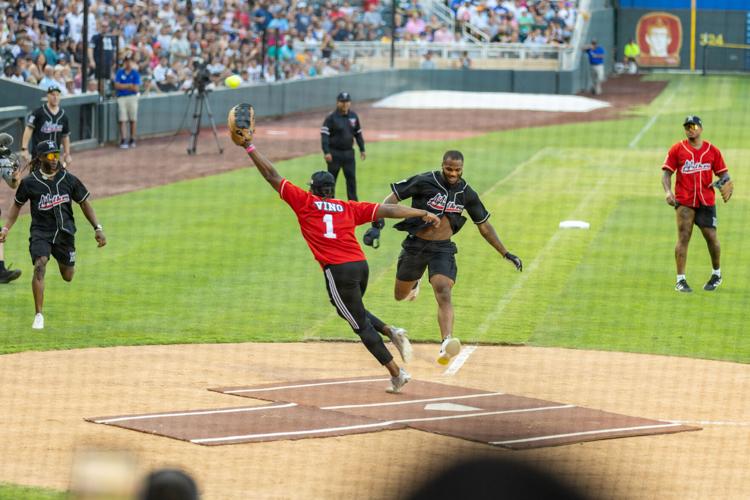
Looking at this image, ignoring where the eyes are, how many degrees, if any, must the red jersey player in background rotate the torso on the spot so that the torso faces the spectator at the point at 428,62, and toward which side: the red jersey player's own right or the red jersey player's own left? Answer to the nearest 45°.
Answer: approximately 180°

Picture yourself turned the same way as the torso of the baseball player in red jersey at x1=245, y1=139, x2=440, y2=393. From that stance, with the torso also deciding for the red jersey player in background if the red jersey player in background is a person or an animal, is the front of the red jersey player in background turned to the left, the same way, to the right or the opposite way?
the opposite way

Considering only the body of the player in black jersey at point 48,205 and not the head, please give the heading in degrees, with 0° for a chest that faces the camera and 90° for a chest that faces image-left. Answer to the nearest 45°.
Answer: approximately 0°

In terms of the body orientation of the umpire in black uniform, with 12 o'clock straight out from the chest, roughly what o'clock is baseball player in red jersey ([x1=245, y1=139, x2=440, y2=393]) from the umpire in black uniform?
The baseball player in red jersey is roughly at 12 o'clock from the umpire in black uniform.

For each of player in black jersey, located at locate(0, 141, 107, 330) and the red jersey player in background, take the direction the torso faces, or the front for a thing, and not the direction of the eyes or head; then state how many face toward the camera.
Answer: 2

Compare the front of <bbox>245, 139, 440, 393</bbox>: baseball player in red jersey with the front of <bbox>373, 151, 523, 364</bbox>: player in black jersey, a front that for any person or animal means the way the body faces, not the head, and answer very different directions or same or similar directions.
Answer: very different directions

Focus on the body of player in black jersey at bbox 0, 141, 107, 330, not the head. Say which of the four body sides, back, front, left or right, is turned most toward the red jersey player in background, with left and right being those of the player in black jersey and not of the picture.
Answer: left

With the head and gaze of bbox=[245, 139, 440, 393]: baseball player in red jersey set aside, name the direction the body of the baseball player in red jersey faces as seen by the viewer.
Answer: away from the camera
